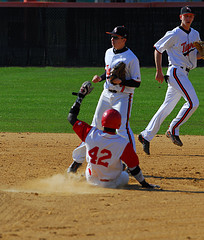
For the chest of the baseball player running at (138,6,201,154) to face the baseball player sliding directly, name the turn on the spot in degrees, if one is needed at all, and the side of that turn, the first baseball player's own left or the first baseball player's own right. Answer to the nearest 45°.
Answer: approximately 45° to the first baseball player's own right

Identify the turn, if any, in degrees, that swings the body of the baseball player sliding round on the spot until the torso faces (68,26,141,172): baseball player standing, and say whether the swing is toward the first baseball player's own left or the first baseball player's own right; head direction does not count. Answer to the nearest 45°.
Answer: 0° — they already face them

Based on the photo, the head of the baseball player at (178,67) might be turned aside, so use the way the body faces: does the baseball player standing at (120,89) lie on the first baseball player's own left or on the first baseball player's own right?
on the first baseball player's own right

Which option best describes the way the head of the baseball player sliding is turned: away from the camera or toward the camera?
away from the camera

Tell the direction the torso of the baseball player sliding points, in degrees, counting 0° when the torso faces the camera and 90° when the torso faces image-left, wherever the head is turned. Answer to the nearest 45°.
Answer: approximately 180°

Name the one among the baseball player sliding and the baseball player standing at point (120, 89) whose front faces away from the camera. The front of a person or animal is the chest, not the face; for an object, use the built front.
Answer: the baseball player sliding

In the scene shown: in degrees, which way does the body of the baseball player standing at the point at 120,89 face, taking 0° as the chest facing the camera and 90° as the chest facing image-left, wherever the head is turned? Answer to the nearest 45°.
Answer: approximately 45°

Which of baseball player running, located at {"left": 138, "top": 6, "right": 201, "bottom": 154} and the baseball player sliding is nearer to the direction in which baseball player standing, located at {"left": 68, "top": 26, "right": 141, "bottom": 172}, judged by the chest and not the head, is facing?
the baseball player sliding

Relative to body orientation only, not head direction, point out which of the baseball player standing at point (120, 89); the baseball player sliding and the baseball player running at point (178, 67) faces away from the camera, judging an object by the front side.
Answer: the baseball player sliding
